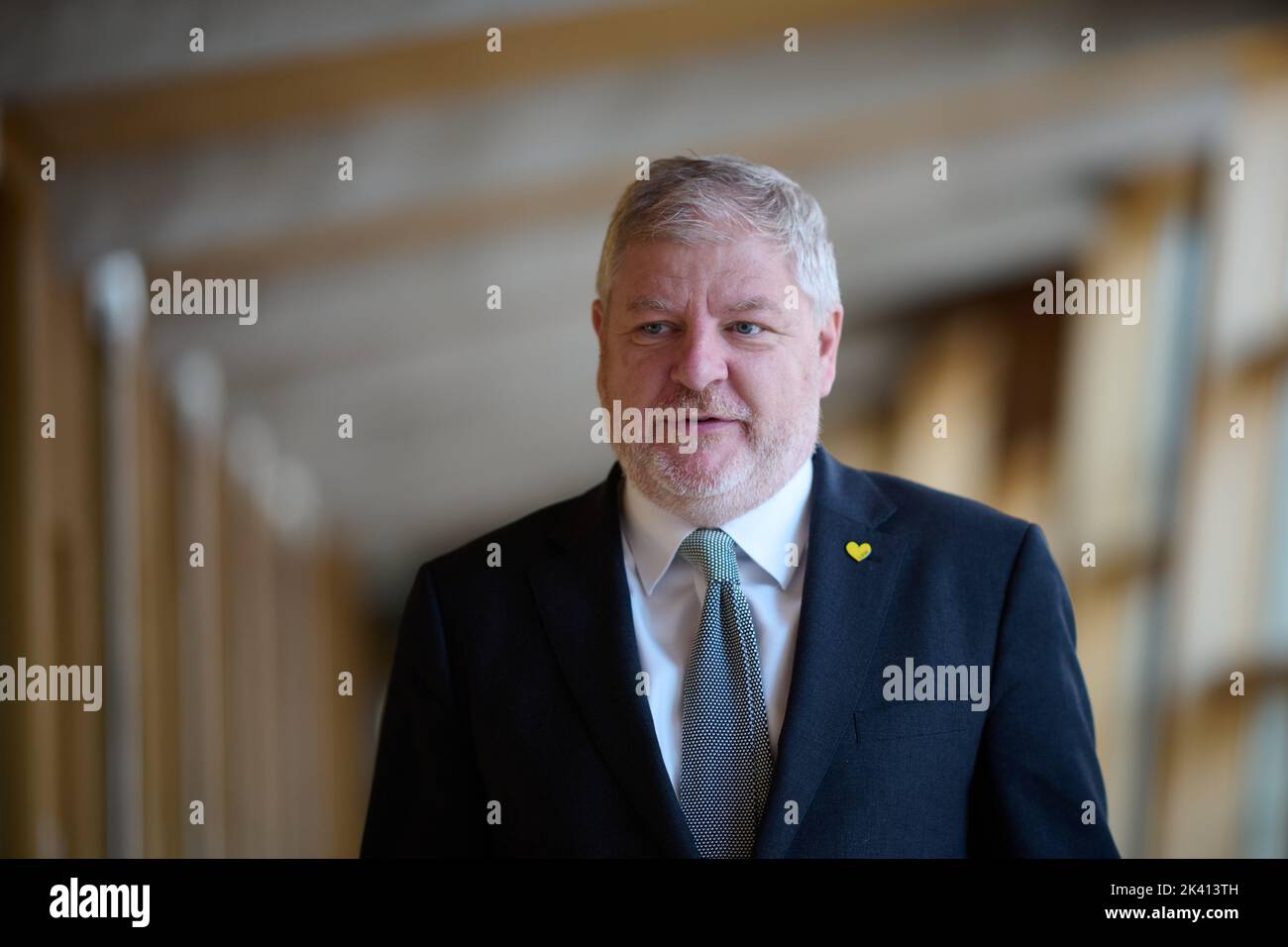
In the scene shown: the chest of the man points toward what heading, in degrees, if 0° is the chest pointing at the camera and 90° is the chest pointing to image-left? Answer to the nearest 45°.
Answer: approximately 0°
